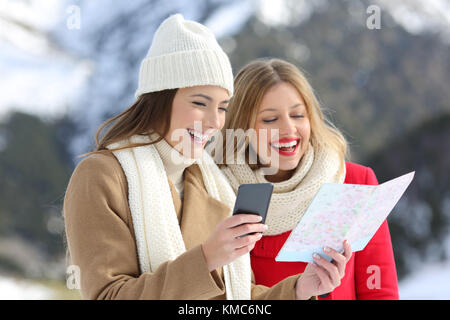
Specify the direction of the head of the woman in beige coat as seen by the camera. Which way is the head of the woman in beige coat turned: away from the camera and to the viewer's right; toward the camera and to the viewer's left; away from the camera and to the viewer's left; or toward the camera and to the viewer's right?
toward the camera and to the viewer's right

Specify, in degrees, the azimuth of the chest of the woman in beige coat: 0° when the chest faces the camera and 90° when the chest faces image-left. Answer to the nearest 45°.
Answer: approximately 315°
